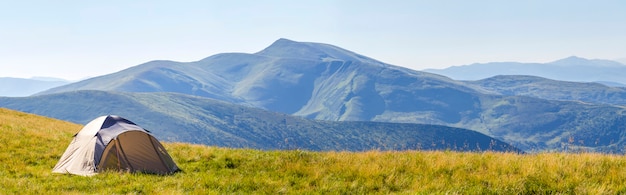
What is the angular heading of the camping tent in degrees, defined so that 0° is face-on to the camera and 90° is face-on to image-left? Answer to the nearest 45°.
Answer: approximately 315°
